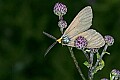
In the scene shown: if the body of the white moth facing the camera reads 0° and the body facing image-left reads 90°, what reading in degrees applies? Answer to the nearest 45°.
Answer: approximately 90°
